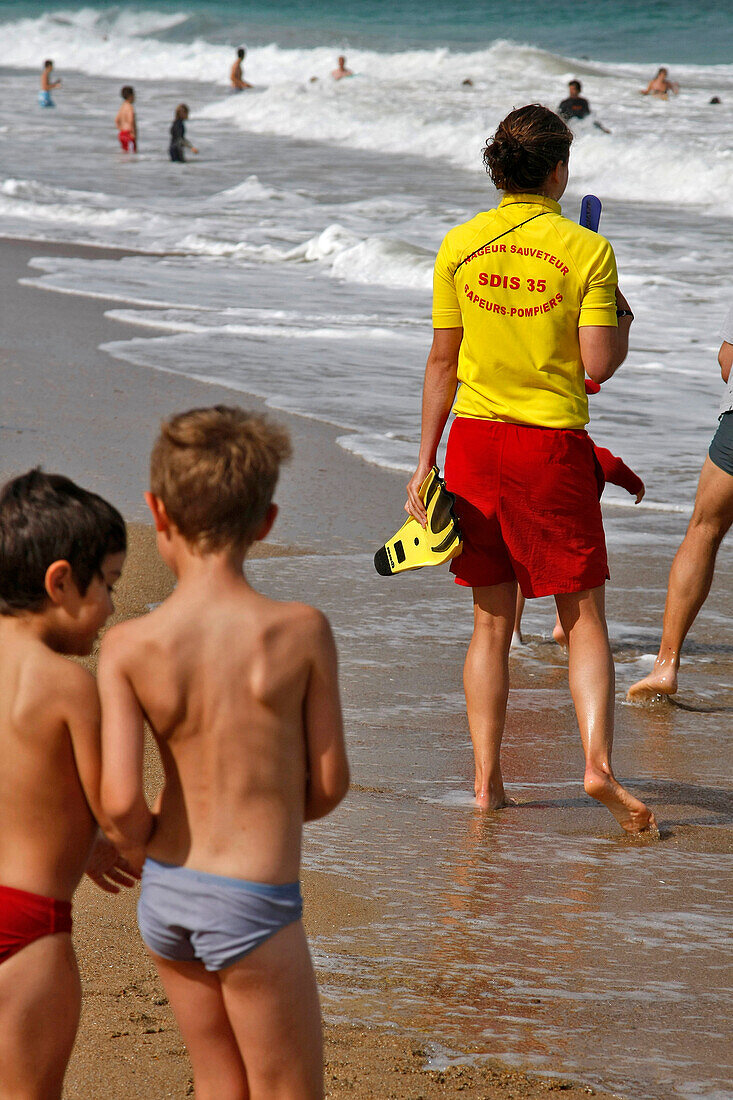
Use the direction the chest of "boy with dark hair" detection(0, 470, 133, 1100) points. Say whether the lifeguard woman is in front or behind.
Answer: in front

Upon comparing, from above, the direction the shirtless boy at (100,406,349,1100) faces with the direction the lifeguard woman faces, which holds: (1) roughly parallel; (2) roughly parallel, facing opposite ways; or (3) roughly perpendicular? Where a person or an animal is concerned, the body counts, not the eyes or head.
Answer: roughly parallel

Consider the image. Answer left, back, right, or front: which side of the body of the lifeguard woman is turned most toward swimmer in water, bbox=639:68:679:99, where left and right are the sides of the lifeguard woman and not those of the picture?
front

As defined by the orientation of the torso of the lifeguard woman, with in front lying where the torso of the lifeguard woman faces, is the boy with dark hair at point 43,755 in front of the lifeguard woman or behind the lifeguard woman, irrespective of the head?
behind

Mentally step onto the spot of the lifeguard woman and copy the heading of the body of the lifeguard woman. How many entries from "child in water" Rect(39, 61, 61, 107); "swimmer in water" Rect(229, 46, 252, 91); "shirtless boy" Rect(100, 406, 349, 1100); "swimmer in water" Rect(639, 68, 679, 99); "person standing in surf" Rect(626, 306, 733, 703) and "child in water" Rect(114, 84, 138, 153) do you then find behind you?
1

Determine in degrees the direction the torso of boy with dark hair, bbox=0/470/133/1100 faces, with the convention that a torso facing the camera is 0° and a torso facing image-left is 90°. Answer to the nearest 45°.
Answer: approximately 225°

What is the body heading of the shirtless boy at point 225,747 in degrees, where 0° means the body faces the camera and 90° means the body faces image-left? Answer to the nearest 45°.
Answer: approximately 180°

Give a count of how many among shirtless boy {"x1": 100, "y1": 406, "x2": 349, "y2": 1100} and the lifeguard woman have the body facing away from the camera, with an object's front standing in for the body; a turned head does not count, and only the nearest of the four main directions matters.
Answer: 2

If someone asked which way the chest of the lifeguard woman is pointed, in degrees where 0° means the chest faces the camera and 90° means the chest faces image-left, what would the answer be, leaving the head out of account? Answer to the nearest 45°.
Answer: approximately 180°

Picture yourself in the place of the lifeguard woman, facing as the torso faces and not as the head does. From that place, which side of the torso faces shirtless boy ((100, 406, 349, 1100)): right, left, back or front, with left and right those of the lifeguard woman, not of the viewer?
back

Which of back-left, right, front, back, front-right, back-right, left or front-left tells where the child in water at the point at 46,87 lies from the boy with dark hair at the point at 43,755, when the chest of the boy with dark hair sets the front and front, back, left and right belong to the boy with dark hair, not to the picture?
front-left

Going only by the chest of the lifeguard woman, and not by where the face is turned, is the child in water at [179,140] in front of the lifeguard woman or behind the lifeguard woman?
in front
